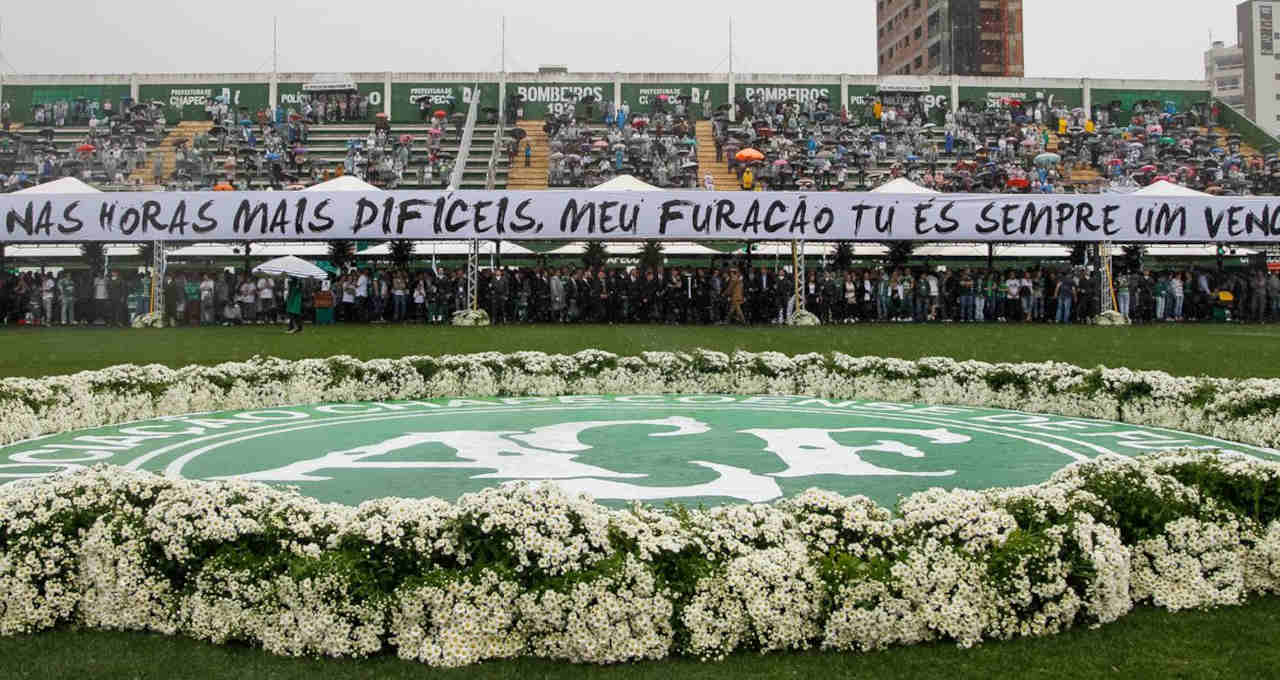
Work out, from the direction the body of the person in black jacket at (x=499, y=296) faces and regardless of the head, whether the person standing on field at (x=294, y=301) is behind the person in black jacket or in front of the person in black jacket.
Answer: in front

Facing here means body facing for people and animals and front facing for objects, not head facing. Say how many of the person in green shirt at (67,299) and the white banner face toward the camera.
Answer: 2

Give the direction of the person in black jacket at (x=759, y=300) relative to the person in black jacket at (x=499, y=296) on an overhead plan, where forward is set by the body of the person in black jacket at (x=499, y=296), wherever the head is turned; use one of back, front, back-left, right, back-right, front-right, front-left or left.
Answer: left

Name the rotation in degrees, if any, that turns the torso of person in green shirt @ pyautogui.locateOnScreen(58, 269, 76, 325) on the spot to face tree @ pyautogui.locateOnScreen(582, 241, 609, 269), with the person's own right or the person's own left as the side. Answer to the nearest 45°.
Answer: approximately 90° to the person's own left

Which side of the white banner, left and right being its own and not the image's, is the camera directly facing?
front

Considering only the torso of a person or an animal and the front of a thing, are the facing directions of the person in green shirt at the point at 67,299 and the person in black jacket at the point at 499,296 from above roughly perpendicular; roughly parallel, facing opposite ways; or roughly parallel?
roughly parallel

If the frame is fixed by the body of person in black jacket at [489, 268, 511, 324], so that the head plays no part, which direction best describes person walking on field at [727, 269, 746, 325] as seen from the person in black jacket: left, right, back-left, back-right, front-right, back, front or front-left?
left

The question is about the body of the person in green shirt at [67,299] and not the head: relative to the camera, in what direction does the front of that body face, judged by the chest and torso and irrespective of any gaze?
toward the camera

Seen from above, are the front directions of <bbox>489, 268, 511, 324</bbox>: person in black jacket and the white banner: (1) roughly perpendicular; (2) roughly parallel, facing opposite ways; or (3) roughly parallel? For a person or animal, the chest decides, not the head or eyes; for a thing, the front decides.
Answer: roughly parallel

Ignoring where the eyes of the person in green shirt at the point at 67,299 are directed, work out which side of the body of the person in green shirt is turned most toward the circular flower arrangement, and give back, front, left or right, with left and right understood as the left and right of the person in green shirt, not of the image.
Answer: front

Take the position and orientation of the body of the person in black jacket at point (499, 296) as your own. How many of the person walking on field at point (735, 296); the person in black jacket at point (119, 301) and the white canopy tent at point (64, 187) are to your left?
1

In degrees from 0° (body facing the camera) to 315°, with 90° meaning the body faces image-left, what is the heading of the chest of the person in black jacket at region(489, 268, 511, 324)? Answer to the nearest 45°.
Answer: approximately 0°

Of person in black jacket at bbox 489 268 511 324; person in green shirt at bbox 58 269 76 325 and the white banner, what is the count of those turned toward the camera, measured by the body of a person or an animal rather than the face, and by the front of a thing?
3

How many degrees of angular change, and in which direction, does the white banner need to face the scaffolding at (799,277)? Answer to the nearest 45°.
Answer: approximately 90° to its left
